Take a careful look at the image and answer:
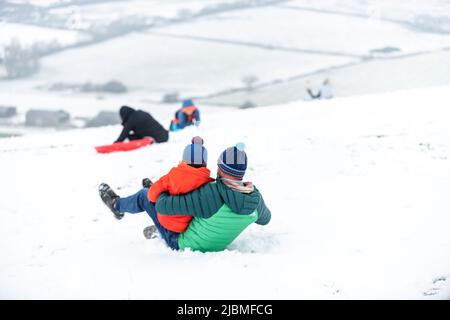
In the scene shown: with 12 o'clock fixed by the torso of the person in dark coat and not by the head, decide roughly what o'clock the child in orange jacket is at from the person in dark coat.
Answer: The child in orange jacket is roughly at 9 o'clock from the person in dark coat.

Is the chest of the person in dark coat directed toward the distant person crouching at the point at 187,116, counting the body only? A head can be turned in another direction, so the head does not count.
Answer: no

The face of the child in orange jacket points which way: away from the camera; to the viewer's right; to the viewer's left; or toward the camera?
away from the camera

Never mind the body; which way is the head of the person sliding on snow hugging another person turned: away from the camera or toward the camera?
away from the camera

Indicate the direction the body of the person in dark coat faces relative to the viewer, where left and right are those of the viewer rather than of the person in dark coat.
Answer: facing to the left of the viewer

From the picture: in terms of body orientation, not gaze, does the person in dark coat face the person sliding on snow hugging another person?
no
